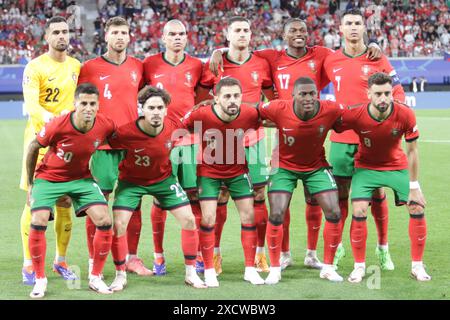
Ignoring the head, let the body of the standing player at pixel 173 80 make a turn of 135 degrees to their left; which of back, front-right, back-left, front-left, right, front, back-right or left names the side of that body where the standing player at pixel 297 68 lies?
front-right

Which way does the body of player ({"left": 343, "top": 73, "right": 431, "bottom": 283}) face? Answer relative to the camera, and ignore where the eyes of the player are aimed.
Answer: toward the camera

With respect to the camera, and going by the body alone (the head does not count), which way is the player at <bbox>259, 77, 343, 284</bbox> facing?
toward the camera

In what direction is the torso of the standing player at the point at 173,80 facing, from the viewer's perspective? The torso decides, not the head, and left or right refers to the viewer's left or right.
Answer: facing the viewer

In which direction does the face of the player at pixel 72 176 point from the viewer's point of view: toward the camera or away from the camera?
toward the camera

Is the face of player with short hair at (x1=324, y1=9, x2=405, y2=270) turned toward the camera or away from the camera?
toward the camera

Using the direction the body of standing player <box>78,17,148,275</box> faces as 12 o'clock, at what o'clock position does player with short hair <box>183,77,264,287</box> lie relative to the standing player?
The player with short hair is roughly at 10 o'clock from the standing player.

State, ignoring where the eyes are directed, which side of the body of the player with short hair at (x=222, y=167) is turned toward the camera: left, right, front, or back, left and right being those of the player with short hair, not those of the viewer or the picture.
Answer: front

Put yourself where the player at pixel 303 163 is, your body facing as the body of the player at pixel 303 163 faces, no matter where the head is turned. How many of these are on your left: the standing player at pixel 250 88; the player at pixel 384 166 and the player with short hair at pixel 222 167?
1

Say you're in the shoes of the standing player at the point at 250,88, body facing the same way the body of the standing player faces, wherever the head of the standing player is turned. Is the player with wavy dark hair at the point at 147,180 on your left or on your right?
on your right

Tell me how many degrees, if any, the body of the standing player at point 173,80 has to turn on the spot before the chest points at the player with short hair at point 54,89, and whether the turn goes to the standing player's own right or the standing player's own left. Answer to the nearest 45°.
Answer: approximately 90° to the standing player's own right

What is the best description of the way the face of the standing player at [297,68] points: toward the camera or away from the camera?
toward the camera
